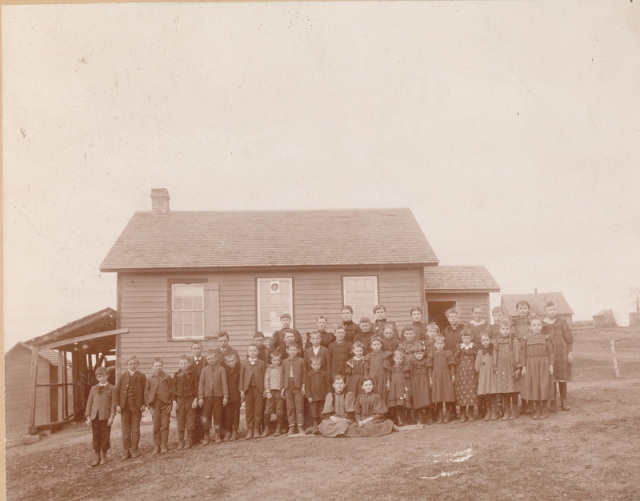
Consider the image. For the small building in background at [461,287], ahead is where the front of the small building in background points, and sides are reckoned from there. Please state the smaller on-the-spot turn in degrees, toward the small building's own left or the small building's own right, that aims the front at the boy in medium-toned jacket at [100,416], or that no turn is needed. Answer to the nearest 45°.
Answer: approximately 45° to the small building's own right

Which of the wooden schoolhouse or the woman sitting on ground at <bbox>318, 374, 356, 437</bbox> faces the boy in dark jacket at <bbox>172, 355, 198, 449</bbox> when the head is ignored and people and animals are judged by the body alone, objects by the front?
the wooden schoolhouse

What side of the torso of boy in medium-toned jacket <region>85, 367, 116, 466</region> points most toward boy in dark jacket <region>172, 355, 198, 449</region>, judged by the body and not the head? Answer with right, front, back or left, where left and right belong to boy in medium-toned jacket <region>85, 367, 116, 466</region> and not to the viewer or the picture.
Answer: left

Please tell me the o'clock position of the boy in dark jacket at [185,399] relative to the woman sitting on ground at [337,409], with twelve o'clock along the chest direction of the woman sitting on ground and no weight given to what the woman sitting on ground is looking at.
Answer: The boy in dark jacket is roughly at 3 o'clock from the woman sitting on ground.

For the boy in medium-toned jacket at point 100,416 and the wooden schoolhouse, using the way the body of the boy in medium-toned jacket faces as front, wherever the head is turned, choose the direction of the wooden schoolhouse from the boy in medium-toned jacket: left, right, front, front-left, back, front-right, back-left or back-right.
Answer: back-left
